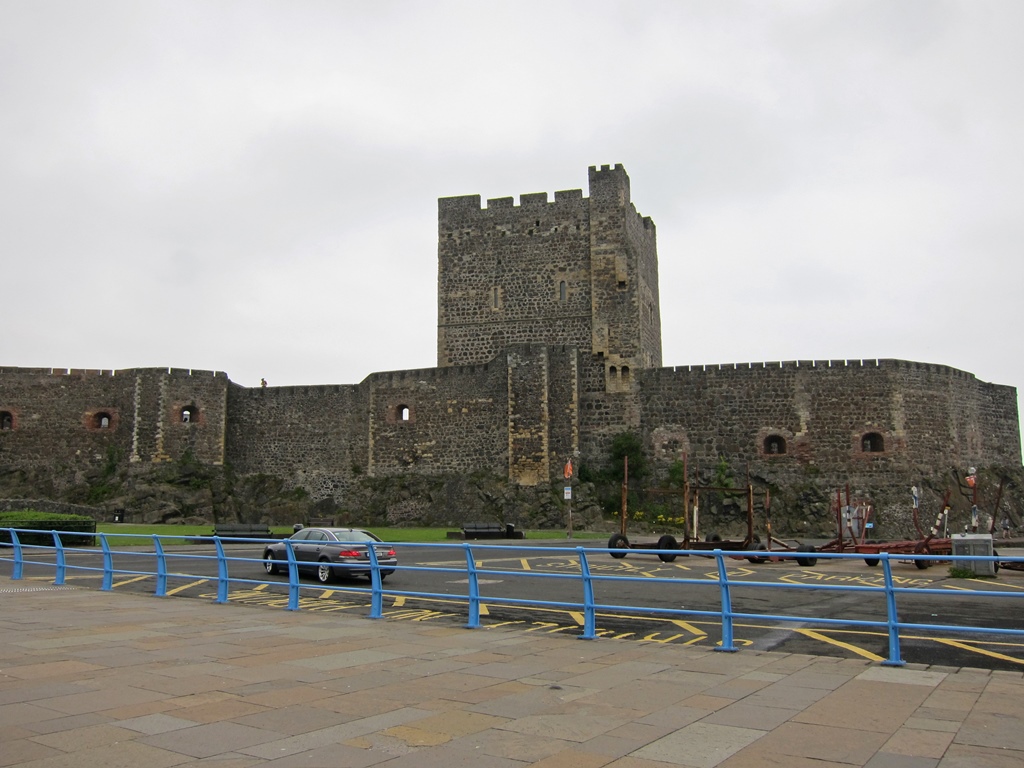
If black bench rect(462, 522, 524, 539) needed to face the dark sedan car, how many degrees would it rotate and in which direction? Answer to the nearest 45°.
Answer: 0° — it already faces it

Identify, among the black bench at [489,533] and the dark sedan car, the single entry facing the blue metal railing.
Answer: the black bench

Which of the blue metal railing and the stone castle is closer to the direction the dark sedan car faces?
the stone castle

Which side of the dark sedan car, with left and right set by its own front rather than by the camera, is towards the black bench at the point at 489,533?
right

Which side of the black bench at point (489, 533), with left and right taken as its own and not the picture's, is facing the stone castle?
back

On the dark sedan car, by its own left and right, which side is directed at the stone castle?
right

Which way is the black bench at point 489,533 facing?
toward the camera

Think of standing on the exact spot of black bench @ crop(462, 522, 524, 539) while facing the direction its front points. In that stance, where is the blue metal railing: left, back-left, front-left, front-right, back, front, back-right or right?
front

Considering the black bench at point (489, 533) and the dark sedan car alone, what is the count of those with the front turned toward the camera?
1

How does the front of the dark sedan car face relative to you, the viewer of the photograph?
facing away from the viewer and to the left of the viewer
